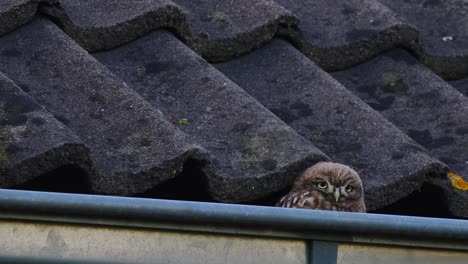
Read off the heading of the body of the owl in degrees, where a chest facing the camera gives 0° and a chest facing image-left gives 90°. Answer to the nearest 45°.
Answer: approximately 315°

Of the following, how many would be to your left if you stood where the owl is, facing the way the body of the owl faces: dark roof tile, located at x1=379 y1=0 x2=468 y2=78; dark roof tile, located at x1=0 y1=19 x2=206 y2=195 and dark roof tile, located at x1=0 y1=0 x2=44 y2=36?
1

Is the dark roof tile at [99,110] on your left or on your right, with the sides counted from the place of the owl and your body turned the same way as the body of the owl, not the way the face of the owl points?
on your right

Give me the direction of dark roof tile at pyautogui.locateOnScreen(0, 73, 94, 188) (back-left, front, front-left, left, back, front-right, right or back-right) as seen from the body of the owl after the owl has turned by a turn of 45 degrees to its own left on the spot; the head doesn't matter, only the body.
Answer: back-right

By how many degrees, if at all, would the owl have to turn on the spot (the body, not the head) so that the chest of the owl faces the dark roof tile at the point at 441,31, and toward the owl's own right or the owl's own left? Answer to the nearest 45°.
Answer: approximately 90° to the owl's own left
